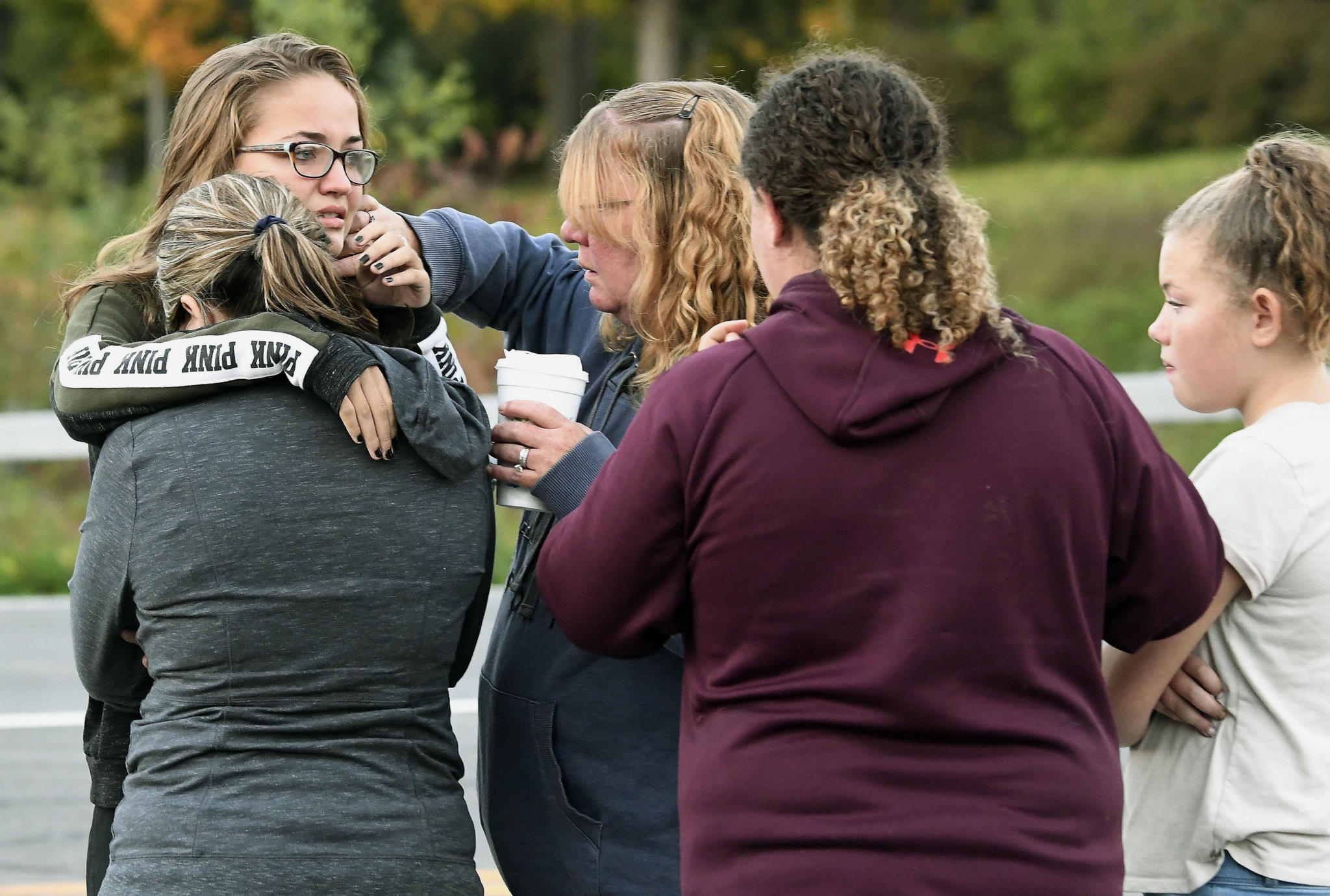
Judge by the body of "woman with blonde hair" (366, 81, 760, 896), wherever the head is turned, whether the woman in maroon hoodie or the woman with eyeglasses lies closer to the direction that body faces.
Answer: the woman with eyeglasses

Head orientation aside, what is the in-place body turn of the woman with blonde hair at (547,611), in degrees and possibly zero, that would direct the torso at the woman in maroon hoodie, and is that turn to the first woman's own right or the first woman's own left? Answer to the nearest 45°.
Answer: approximately 135° to the first woman's own left

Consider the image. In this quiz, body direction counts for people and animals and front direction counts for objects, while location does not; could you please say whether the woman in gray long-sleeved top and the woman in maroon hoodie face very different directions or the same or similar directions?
same or similar directions

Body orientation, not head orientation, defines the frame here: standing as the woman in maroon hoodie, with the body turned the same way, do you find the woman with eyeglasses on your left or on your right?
on your left

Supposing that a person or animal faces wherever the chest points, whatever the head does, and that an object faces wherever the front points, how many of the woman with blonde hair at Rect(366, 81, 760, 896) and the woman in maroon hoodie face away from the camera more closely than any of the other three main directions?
1

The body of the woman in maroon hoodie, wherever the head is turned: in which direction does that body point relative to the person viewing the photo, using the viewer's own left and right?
facing away from the viewer

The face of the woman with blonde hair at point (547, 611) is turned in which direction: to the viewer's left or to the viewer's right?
to the viewer's left

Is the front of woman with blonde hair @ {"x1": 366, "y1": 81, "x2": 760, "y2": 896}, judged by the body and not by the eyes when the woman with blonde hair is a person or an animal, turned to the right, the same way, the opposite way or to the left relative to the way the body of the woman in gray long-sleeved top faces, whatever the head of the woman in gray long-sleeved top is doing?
to the left

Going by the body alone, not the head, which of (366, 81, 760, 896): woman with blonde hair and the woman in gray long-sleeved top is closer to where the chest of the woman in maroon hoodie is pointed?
the woman with blonde hair

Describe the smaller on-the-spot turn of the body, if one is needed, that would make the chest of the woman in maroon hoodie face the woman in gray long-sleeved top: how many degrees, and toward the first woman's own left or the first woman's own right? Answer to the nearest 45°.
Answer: approximately 90° to the first woman's own left

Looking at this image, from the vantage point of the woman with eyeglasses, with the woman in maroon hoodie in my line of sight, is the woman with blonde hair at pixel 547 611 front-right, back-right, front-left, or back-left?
front-left

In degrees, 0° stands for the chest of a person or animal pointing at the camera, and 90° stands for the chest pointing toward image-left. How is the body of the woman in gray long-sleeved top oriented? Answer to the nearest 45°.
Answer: approximately 180°

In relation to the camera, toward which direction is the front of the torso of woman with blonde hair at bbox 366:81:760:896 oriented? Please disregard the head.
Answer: to the viewer's left

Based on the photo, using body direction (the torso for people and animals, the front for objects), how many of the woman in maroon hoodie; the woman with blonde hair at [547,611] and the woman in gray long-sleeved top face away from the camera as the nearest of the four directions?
2

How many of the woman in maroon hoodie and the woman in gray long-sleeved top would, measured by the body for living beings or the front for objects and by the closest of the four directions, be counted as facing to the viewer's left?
0

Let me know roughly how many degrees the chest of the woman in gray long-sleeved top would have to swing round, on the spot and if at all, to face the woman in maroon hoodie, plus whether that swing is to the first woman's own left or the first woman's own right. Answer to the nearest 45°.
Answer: approximately 135° to the first woman's own right
